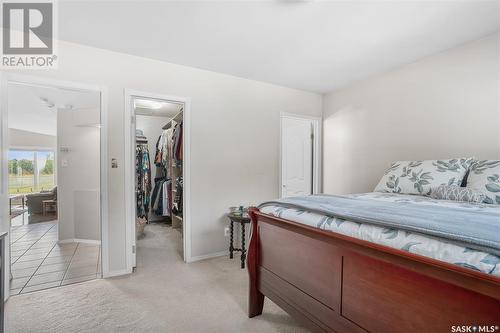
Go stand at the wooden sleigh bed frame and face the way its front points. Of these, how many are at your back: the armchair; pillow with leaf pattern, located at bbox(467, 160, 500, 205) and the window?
1

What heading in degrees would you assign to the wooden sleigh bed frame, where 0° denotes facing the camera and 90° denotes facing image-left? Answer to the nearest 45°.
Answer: approximately 45°

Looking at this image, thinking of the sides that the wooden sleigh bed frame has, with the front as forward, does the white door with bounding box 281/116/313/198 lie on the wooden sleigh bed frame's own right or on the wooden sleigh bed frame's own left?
on the wooden sleigh bed frame's own right

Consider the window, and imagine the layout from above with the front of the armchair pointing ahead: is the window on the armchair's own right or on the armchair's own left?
on the armchair's own right

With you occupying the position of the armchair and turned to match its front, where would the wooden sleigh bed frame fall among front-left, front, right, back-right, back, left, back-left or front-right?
left
